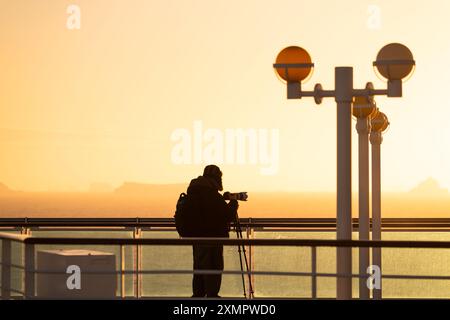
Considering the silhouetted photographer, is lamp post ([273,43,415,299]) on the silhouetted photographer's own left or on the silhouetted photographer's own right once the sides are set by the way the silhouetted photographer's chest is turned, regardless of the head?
on the silhouetted photographer's own right

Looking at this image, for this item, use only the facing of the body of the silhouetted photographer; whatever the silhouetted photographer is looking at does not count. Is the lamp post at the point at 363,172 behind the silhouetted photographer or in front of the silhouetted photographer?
in front

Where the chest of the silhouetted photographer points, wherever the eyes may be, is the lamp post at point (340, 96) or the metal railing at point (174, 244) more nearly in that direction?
the lamp post

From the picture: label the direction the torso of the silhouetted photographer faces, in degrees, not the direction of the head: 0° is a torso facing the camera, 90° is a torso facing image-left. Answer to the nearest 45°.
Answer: approximately 225°
